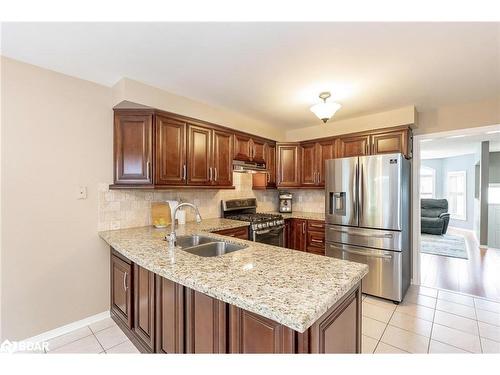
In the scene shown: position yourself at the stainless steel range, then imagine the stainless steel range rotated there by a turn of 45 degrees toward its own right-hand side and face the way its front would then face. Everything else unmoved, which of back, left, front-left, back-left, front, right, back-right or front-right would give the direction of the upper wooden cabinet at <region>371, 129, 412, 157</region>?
left

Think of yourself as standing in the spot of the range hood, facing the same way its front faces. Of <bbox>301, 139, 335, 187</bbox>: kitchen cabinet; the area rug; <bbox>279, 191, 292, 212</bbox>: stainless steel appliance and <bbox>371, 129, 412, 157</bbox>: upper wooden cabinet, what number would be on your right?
0

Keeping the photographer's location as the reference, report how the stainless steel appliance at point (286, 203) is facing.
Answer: facing the viewer

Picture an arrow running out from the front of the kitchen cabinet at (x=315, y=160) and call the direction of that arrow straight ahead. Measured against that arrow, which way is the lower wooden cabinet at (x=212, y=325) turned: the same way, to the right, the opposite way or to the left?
the same way

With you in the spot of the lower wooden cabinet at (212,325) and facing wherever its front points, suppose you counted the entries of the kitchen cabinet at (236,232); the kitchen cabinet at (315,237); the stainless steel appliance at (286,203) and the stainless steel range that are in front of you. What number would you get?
0

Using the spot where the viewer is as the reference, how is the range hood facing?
facing the viewer and to the right of the viewer

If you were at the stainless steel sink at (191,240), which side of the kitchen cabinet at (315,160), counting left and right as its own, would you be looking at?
front

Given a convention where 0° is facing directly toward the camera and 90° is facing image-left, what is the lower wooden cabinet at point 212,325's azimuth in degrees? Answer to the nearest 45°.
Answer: approximately 45°

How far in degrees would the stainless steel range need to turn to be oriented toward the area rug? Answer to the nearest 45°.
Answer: approximately 90° to its left

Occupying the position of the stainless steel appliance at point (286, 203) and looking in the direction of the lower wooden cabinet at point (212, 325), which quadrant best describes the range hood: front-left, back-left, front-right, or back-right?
front-right

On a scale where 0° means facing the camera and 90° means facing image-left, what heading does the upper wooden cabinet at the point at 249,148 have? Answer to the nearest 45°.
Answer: approximately 315°

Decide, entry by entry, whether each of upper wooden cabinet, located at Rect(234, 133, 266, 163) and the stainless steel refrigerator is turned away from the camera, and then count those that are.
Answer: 0

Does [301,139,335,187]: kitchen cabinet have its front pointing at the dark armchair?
no

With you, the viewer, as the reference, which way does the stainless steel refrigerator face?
facing the viewer and to the left of the viewer

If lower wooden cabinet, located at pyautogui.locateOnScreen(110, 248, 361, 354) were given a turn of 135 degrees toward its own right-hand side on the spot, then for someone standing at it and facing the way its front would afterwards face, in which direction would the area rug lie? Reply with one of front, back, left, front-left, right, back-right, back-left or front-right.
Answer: front-right

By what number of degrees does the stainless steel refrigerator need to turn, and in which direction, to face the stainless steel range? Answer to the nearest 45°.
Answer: approximately 45° to its right

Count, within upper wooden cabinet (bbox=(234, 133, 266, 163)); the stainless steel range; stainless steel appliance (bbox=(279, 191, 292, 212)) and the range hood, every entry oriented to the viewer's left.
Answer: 0
